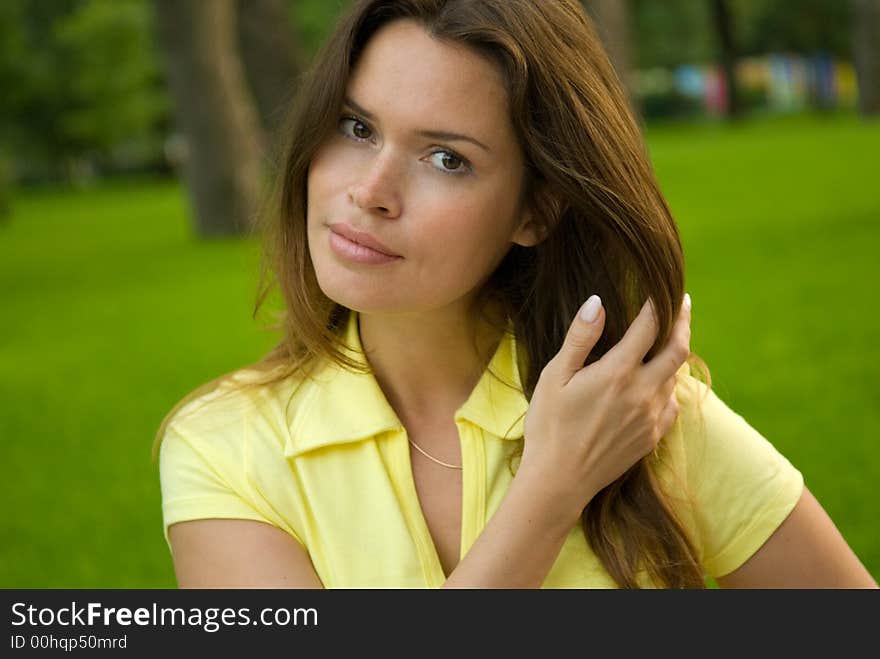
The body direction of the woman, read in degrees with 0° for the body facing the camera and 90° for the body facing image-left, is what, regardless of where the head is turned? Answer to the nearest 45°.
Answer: approximately 0°

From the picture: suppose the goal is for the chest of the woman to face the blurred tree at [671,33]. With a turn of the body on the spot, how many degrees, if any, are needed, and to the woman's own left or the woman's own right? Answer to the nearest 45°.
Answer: approximately 180°

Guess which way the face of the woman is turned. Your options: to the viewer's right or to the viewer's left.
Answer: to the viewer's left

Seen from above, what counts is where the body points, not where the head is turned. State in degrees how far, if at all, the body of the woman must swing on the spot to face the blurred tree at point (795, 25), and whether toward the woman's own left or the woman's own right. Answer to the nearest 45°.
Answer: approximately 180°

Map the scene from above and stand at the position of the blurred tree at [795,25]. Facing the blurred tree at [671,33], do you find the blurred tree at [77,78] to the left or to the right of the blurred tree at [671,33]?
left

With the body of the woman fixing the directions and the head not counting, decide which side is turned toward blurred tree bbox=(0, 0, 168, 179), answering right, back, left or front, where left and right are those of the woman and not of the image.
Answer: back
